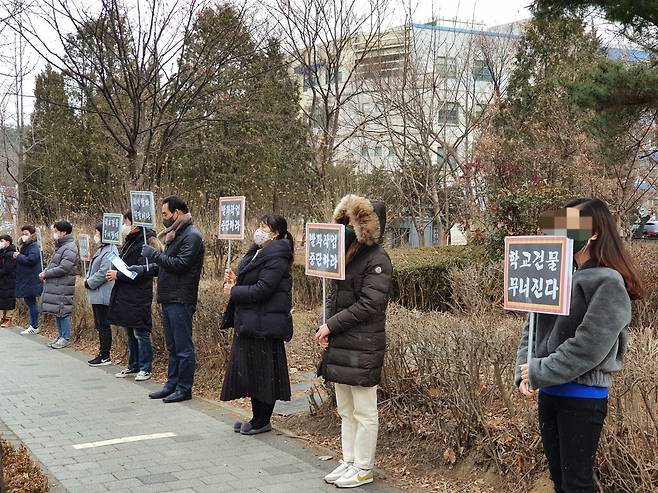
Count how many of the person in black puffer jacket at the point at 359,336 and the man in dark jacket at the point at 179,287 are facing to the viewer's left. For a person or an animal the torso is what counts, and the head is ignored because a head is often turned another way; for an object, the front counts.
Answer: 2

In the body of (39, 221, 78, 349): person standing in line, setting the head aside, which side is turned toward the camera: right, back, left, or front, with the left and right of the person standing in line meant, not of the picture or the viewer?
left

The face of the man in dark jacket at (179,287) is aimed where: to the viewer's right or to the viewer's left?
to the viewer's left

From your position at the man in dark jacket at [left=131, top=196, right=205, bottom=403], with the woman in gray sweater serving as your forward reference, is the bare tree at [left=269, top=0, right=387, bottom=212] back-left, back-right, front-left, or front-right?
back-left

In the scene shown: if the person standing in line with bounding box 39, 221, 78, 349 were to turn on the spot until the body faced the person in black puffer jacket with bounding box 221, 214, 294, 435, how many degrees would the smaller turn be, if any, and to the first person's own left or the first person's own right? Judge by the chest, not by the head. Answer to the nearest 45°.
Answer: approximately 90° to the first person's own left

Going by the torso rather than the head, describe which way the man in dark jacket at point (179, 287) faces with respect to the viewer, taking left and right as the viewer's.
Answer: facing to the left of the viewer

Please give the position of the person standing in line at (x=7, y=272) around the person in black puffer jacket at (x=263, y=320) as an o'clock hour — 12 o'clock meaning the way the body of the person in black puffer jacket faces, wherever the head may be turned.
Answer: The person standing in line is roughly at 2 o'clock from the person in black puffer jacket.

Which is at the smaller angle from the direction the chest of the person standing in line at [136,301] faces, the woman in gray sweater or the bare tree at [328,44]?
the woman in gray sweater

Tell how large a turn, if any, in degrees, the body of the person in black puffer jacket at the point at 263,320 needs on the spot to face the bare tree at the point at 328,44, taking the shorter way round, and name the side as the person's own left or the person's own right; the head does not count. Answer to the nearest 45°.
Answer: approximately 90° to the person's own right

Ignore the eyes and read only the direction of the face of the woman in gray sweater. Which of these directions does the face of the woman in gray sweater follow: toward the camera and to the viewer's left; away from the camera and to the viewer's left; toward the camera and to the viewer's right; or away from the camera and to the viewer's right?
toward the camera and to the viewer's left

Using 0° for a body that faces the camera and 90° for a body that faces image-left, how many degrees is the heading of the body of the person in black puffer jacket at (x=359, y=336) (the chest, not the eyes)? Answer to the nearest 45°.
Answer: approximately 90°

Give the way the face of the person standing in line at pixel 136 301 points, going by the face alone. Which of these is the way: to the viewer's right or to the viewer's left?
to the viewer's left

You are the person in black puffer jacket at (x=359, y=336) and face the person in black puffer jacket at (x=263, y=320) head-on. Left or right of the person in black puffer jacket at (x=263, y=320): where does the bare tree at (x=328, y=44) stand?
right

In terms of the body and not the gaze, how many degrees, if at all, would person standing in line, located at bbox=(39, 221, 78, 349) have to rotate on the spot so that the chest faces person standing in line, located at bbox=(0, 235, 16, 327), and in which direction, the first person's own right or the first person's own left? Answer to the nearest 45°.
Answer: approximately 90° to the first person's own right

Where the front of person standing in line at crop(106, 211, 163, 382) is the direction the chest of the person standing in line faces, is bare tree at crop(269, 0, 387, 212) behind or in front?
behind
